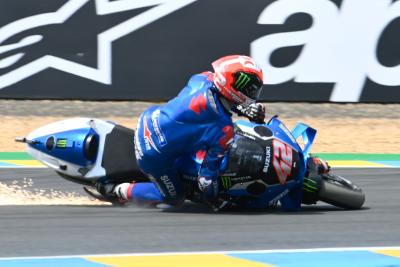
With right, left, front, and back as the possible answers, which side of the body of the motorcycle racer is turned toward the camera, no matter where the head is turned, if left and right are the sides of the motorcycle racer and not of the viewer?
right
